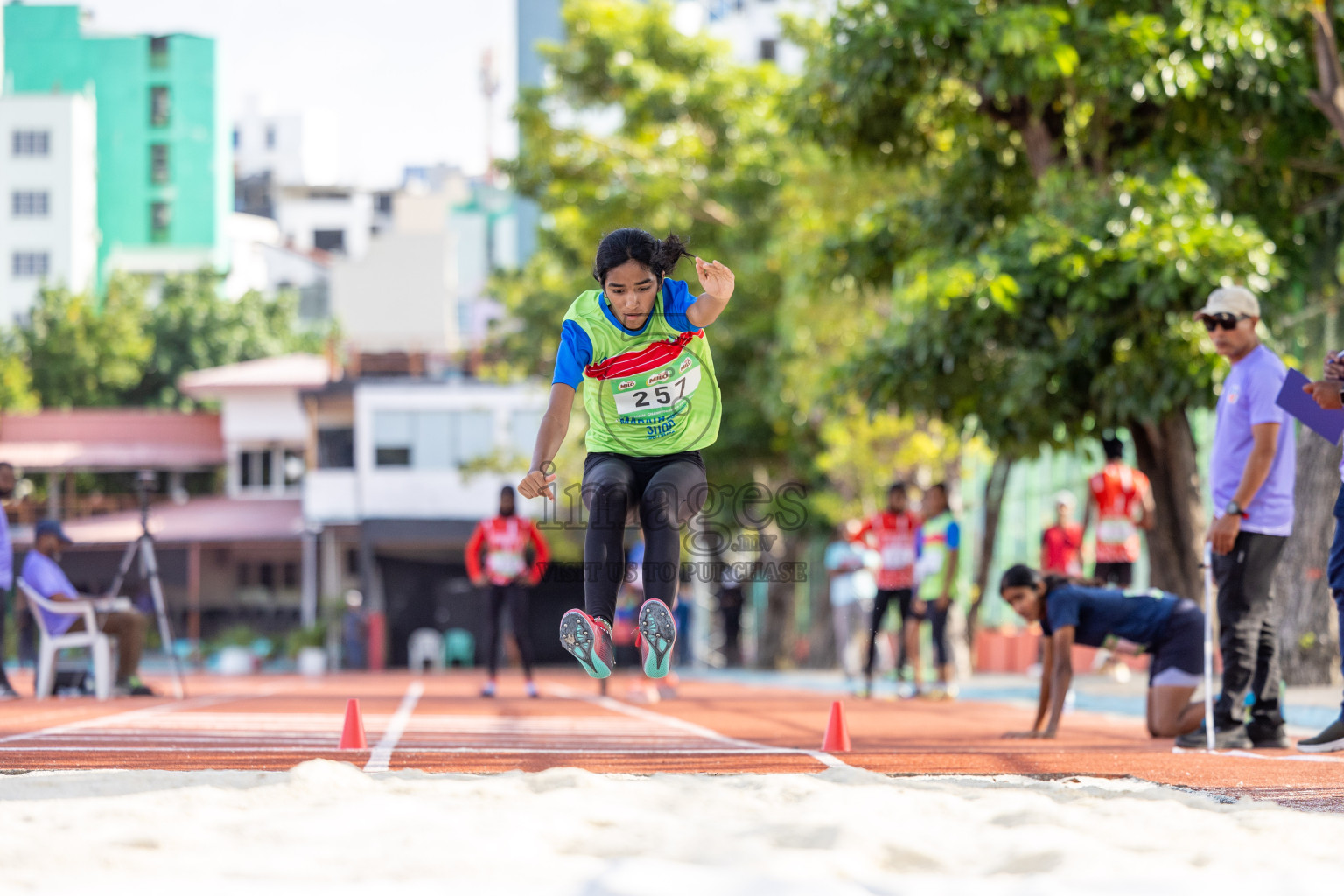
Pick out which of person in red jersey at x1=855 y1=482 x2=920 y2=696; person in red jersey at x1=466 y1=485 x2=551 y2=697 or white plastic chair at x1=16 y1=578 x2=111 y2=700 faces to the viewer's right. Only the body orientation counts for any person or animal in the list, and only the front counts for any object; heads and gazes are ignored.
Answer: the white plastic chair

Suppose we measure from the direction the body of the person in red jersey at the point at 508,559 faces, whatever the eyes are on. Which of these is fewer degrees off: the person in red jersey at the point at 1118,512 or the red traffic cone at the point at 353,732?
the red traffic cone

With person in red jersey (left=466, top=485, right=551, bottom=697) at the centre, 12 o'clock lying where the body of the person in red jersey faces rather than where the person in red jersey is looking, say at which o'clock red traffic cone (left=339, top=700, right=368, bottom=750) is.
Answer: The red traffic cone is roughly at 12 o'clock from the person in red jersey.

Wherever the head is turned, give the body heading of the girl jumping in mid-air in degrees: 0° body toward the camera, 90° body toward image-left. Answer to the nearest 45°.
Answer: approximately 0°

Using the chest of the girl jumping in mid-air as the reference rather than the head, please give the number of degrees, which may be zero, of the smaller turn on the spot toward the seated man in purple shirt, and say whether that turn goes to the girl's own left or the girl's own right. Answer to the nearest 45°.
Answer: approximately 135° to the girl's own right

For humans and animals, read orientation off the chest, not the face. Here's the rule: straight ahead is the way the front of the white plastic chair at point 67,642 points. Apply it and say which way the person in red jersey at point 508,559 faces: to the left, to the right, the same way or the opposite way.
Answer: to the right

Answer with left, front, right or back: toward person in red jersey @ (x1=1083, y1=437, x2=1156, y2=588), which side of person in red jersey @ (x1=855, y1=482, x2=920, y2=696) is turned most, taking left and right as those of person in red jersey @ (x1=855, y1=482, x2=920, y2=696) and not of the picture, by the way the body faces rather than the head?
left

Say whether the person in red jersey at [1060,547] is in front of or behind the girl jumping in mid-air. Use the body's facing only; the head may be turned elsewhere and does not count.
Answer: behind

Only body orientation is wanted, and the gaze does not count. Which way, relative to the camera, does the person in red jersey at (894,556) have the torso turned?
toward the camera

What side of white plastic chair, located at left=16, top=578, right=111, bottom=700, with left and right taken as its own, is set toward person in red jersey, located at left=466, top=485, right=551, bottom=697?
front

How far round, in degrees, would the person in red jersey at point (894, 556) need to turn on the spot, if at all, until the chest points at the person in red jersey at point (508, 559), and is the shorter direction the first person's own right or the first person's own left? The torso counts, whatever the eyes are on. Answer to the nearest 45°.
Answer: approximately 90° to the first person's own right

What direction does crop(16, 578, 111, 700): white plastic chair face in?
to the viewer's right

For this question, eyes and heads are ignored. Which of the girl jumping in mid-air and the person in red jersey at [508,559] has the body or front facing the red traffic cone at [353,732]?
the person in red jersey

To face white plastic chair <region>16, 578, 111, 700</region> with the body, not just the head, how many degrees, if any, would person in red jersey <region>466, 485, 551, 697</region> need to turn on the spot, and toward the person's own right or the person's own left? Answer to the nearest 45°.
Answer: approximately 90° to the person's own right
